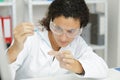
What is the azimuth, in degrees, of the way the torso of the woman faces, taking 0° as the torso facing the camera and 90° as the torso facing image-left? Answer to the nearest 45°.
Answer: approximately 0°
